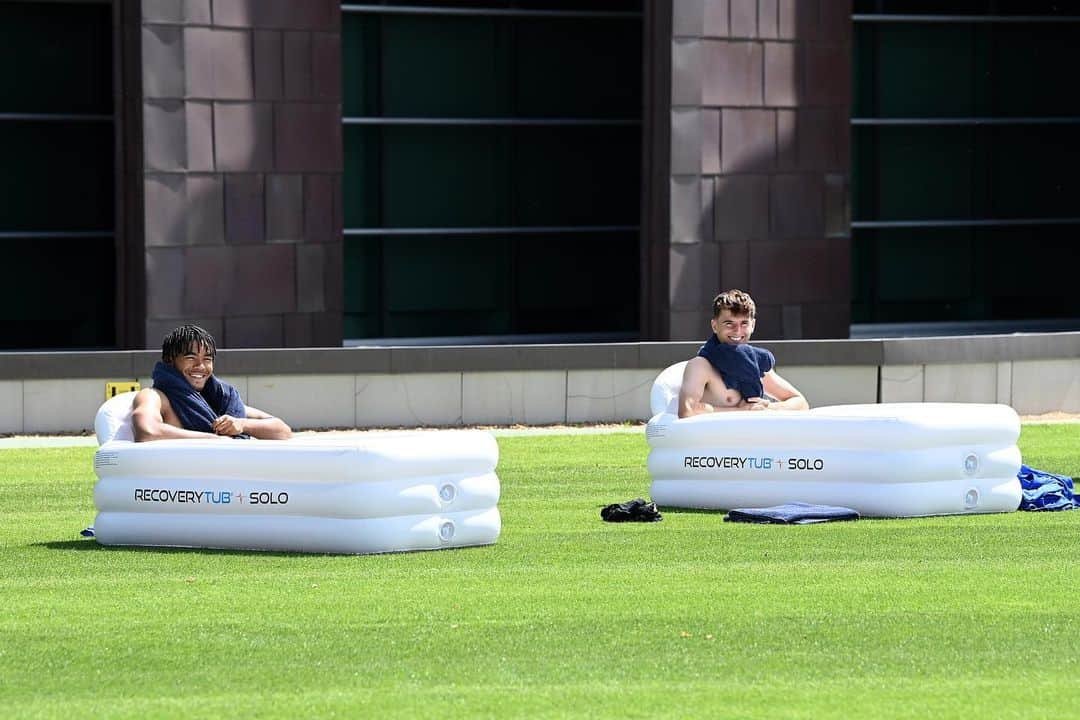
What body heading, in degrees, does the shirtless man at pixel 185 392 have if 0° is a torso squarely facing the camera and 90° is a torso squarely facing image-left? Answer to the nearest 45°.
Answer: approximately 315°

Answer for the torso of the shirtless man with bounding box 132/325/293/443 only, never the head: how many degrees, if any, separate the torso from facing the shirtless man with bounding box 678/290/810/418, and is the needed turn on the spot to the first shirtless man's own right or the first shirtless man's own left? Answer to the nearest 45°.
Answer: approximately 45° to the first shirtless man's own left

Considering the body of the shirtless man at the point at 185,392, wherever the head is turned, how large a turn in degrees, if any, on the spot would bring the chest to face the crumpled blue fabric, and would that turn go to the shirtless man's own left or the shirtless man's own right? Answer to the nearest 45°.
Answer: approximately 45° to the shirtless man's own left

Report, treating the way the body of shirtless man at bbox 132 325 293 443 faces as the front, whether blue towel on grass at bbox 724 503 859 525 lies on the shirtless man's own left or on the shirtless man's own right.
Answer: on the shirtless man's own left
